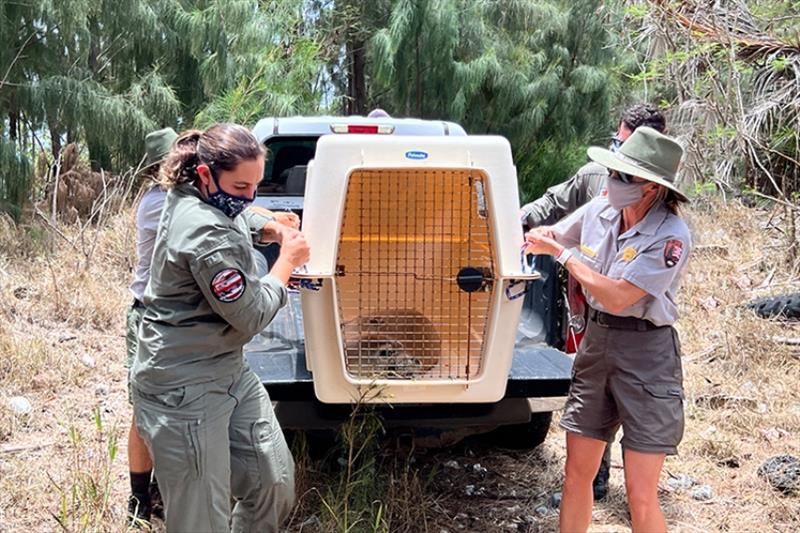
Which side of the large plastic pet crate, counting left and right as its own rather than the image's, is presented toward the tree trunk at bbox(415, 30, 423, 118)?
back

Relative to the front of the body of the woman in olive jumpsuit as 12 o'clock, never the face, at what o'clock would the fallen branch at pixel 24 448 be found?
The fallen branch is roughly at 8 o'clock from the woman in olive jumpsuit.

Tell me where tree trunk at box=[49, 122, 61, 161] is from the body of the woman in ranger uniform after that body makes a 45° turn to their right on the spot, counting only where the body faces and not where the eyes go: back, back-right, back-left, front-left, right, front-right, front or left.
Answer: front-right

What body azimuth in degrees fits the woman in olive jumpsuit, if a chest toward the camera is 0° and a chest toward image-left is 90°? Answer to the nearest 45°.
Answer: approximately 270°

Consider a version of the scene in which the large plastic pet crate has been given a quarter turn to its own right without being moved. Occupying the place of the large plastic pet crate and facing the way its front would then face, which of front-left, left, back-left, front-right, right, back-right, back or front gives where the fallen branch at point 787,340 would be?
back-right

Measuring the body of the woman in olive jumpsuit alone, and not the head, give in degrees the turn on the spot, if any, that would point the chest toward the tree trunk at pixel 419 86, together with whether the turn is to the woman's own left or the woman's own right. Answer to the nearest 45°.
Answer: approximately 90° to the woman's own left

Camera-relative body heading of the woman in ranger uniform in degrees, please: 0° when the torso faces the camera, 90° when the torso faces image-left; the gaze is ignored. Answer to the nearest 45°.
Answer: approximately 45°

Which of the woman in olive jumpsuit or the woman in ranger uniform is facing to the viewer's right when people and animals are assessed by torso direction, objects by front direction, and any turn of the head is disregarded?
the woman in olive jumpsuit

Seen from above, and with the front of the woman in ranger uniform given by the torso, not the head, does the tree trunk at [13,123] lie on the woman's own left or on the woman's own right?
on the woman's own right

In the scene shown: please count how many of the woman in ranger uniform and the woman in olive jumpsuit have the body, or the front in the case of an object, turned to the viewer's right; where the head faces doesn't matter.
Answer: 1

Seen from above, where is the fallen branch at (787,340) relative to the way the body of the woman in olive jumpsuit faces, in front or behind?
in front

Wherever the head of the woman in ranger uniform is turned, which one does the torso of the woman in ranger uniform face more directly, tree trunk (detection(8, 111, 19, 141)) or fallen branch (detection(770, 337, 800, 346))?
the tree trunk
